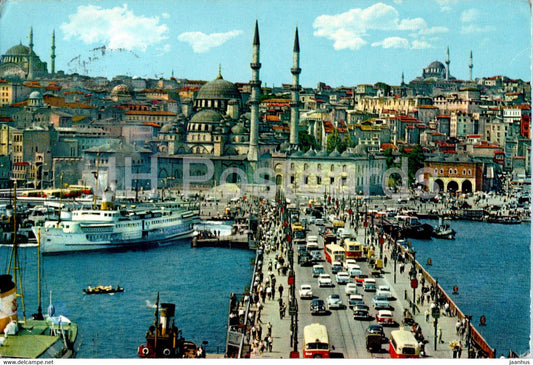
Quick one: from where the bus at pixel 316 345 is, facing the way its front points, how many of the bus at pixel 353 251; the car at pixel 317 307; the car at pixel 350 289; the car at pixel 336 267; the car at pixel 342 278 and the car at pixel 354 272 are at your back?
6

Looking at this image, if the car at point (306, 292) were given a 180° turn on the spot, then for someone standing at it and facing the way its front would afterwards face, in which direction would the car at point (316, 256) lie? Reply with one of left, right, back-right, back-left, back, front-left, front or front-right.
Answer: front

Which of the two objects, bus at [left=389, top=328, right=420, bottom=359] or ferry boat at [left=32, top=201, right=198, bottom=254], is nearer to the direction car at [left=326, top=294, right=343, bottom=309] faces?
the bus

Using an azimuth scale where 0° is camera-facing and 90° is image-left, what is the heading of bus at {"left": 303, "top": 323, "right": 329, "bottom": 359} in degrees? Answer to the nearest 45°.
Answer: approximately 0°

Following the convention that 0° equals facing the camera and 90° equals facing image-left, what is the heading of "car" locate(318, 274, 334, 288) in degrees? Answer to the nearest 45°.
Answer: approximately 0°

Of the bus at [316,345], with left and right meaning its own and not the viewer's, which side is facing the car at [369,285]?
back

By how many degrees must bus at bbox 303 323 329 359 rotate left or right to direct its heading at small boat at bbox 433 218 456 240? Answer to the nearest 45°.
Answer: approximately 180°

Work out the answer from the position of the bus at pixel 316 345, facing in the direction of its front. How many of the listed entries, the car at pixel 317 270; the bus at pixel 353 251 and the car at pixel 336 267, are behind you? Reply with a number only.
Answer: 3

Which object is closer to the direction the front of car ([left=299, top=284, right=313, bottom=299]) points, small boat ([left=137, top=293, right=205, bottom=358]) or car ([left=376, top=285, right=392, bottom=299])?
the small boat
